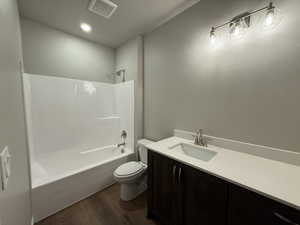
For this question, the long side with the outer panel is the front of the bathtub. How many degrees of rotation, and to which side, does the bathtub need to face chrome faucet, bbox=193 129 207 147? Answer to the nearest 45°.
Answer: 0° — it already faces it

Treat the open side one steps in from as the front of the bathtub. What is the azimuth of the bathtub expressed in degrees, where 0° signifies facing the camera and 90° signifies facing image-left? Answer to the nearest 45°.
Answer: approximately 315°

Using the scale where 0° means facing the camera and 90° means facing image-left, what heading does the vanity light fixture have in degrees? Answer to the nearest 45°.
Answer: approximately 45°

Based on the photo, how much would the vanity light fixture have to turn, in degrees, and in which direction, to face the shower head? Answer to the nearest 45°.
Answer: approximately 45° to its right
